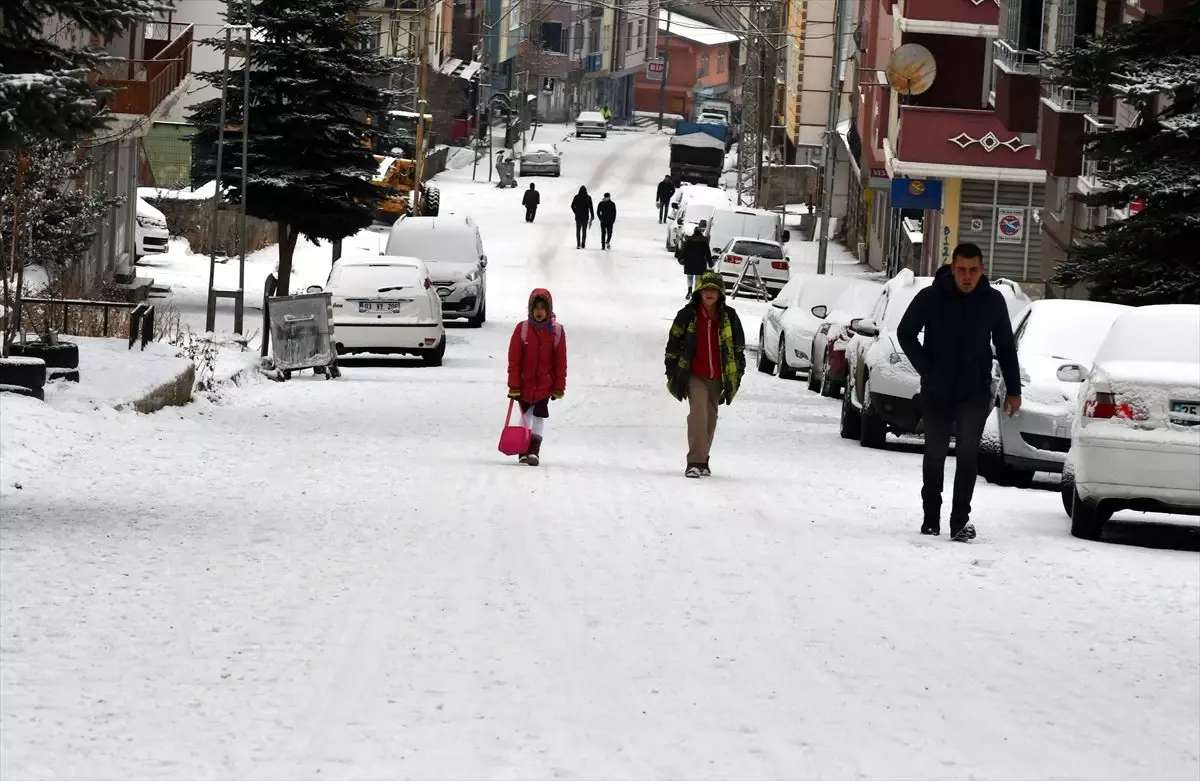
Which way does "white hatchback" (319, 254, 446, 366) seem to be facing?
away from the camera

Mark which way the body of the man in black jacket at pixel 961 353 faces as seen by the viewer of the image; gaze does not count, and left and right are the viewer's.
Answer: facing the viewer

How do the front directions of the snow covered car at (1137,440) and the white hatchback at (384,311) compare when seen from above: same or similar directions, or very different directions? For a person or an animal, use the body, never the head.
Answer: same or similar directions

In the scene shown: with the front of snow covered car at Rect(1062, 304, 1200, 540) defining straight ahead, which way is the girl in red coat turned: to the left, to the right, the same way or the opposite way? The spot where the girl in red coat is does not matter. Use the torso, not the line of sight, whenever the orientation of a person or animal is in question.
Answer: the opposite way

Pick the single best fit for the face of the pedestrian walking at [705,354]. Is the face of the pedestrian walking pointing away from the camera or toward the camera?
toward the camera

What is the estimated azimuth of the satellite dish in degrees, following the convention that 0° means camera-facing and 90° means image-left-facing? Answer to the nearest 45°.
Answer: approximately 0°

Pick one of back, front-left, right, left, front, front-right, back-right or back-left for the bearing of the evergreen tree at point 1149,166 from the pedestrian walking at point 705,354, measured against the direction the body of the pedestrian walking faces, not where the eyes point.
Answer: back-left

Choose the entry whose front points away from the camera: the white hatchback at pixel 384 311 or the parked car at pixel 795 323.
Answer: the white hatchback

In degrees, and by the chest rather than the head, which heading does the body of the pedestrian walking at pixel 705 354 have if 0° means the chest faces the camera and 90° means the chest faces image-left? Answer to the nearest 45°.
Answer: approximately 0°

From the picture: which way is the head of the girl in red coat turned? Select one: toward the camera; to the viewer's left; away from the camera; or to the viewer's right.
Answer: toward the camera

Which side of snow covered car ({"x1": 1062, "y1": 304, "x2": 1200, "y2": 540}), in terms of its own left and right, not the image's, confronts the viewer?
back

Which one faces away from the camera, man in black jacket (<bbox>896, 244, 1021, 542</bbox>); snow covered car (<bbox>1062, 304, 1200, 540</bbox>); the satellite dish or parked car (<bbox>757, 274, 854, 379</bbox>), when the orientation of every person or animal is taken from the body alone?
the snow covered car

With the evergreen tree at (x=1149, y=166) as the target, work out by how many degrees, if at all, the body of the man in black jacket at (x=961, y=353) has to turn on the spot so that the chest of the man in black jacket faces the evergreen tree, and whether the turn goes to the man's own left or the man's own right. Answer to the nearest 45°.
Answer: approximately 180°

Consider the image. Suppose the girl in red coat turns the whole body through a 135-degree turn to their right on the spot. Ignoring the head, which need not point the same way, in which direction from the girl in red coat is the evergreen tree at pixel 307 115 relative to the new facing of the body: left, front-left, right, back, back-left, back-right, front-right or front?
front-right

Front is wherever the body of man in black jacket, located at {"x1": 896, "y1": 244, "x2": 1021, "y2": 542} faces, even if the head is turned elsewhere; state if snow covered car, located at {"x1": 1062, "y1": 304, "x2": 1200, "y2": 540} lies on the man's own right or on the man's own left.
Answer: on the man's own left

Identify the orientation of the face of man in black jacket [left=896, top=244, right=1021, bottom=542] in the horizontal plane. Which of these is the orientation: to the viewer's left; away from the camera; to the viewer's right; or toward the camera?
toward the camera

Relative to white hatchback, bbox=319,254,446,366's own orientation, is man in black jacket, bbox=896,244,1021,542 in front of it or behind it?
behind
